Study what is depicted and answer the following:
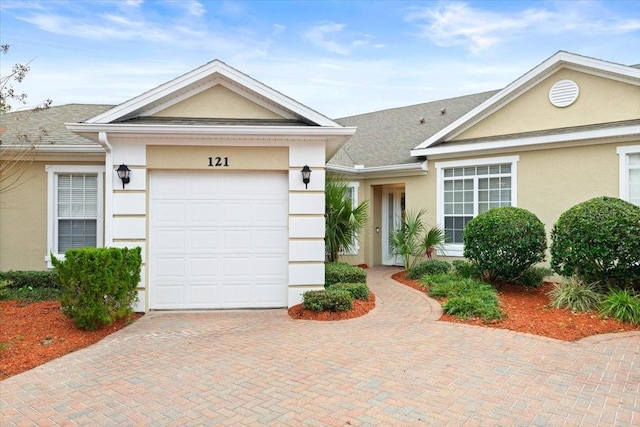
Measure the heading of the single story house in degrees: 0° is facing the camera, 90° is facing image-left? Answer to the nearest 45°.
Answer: approximately 0°

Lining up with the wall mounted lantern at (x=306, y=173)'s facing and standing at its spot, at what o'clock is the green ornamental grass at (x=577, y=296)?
The green ornamental grass is roughly at 9 o'clock from the wall mounted lantern.

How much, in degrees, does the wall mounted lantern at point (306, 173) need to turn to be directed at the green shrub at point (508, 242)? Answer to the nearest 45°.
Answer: approximately 90° to its left

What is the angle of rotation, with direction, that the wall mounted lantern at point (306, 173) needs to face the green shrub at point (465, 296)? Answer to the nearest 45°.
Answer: approximately 90° to its left

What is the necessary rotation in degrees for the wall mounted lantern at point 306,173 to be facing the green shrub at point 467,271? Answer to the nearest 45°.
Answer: approximately 135° to its left

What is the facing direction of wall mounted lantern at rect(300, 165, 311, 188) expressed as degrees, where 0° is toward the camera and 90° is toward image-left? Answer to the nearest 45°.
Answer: approximately 0°
